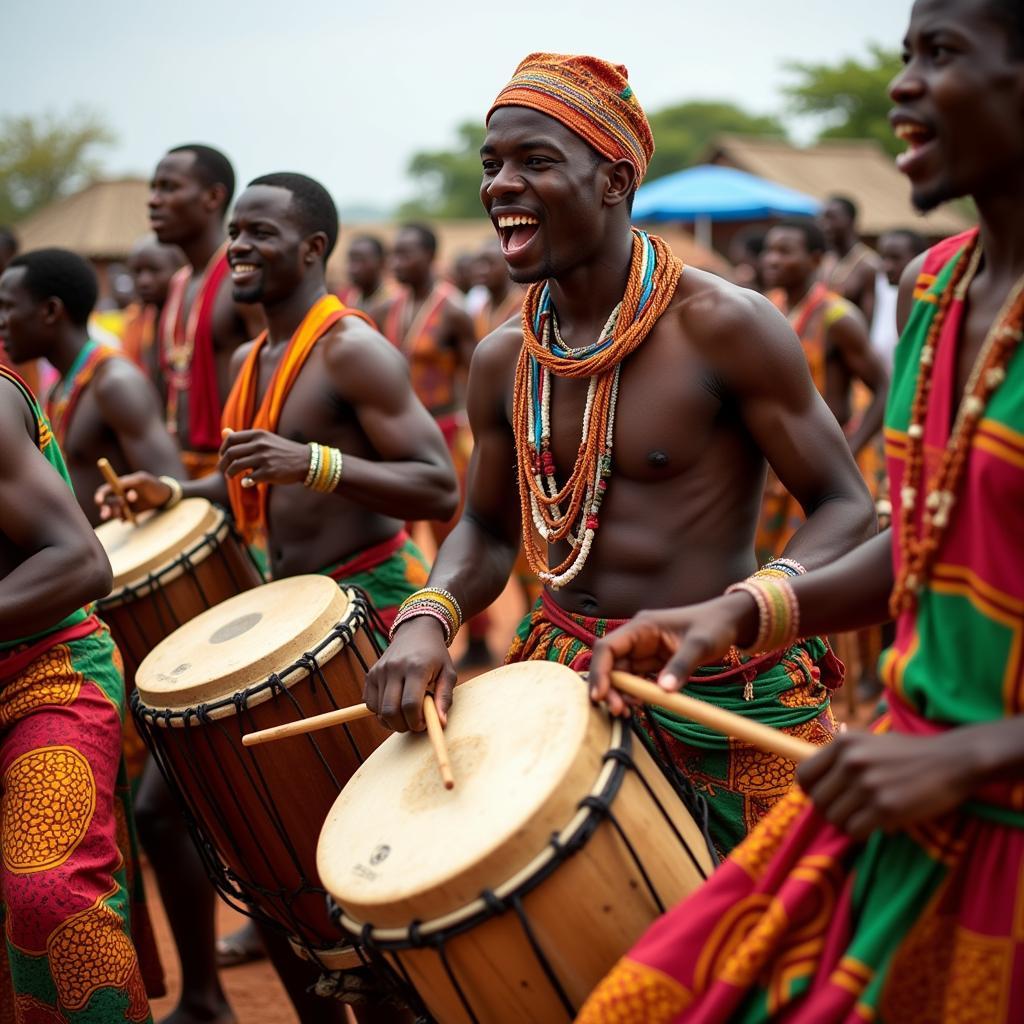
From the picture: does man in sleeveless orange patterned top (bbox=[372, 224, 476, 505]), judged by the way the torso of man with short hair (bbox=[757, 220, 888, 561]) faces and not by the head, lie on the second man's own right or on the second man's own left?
on the second man's own right

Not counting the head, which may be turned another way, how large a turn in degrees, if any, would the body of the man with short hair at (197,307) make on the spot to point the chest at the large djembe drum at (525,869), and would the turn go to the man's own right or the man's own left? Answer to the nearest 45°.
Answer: approximately 45° to the man's own left

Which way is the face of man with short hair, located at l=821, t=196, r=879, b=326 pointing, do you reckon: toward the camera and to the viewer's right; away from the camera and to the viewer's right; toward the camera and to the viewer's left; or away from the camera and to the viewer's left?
toward the camera and to the viewer's left

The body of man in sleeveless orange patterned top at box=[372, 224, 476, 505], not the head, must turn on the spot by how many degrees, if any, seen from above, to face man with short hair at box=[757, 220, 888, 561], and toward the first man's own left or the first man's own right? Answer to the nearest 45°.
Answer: approximately 90° to the first man's own left

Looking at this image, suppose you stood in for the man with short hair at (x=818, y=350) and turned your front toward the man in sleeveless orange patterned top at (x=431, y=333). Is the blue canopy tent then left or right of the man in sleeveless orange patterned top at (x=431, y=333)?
right

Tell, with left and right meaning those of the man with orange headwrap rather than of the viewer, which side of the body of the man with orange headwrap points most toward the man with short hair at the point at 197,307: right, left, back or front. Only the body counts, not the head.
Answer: right

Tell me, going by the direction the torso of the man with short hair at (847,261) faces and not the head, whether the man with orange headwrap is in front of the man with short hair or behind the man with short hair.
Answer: in front

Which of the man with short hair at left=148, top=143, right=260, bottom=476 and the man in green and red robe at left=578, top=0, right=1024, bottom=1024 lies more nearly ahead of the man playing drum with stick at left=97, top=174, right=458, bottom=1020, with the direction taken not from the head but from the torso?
the man in green and red robe

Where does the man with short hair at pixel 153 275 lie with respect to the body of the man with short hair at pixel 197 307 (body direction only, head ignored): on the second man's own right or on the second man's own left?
on the second man's own right

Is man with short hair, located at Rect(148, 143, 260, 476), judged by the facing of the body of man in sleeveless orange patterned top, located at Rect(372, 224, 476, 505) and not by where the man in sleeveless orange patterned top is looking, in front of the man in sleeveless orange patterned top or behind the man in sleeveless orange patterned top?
in front

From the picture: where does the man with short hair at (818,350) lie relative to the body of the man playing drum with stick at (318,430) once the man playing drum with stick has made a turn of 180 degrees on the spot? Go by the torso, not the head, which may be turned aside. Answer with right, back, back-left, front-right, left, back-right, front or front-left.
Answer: front

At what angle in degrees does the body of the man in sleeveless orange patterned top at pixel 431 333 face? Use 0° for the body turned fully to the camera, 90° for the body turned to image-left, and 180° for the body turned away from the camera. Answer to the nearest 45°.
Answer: approximately 45°

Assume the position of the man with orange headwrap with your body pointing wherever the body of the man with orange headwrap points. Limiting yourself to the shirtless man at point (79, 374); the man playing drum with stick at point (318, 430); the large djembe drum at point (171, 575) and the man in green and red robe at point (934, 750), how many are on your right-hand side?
3
